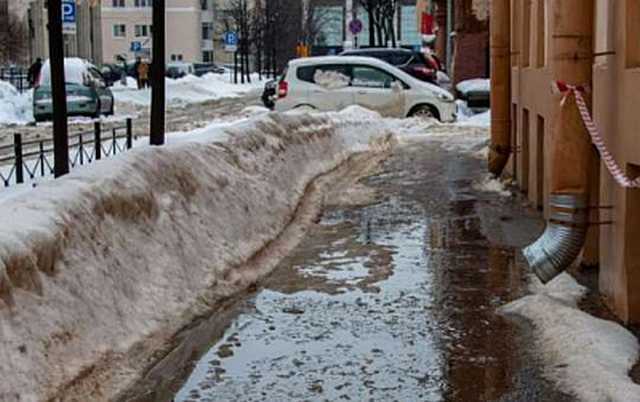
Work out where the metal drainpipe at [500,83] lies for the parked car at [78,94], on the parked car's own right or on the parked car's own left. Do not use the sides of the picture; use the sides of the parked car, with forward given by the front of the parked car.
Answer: on the parked car's own right

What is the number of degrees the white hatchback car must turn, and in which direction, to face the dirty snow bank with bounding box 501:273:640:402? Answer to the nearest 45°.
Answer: approximately 90° to its right

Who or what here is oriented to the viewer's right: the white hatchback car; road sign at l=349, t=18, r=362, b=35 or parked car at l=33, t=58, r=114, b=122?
the white hatchback car

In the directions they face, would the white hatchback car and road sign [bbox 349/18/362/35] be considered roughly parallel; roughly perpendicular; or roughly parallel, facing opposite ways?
roughly perpendicular

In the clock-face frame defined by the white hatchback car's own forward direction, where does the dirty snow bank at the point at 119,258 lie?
The dirty snow bank is roughly at 3 o'clock from the white hatchback car.

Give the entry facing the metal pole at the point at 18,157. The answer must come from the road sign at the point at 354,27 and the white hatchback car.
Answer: the road sign

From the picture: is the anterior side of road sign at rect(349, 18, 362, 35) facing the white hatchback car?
yes

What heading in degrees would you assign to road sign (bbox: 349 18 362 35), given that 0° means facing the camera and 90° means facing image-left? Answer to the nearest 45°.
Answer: approximately 0°

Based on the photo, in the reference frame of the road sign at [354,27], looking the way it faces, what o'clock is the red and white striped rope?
The red and white striped rope is roughly at 12 o'clock from the road sign.

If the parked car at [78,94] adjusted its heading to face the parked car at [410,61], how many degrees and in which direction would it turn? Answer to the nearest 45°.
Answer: approximately 90° to its right

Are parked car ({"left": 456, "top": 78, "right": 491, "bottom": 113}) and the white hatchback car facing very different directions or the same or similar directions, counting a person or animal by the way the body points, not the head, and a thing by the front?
very different directions

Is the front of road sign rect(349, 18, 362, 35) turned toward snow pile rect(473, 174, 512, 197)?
yes

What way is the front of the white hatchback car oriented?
to the viewer's right
